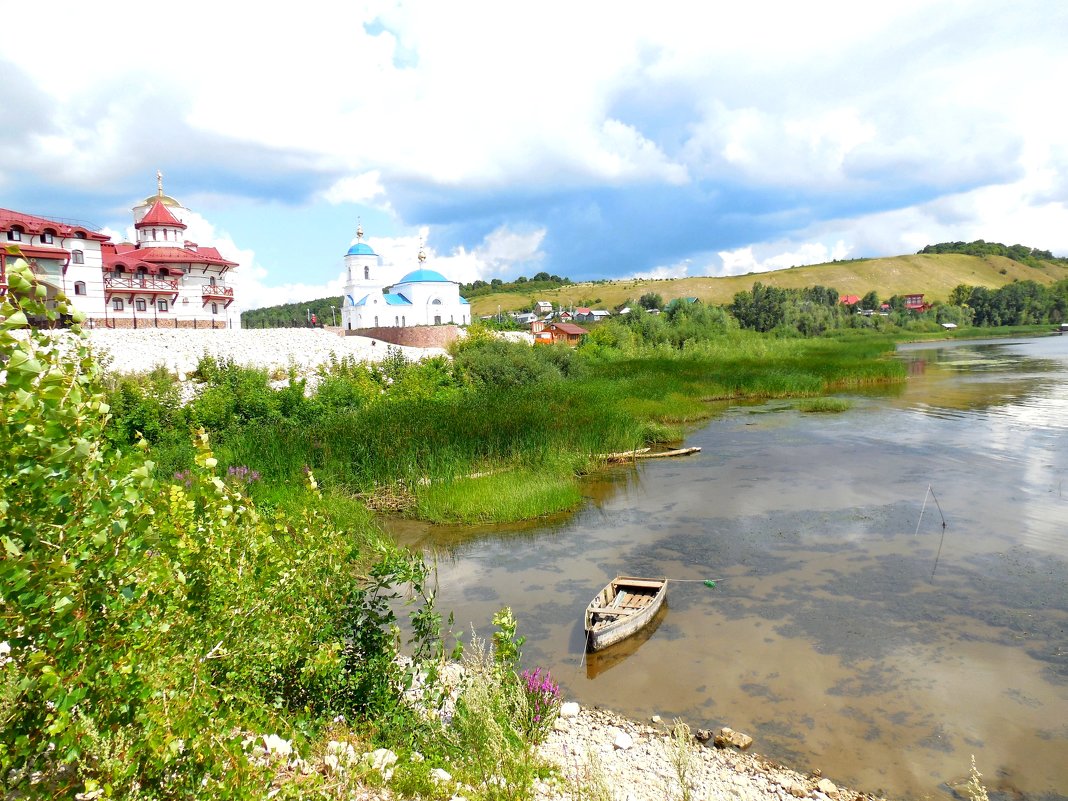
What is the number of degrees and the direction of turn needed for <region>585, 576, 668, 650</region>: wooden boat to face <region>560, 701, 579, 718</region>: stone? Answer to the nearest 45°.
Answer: approximately 45° to its left

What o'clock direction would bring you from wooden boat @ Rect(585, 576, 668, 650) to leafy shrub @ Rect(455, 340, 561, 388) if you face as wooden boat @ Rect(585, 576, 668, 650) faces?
The leafy shrub is roughly at 4 o'clock from the wooden boat.

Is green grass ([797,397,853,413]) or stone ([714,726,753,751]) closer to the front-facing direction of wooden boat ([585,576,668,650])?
the stone

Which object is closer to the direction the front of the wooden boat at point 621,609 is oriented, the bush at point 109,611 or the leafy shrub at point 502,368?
the bush

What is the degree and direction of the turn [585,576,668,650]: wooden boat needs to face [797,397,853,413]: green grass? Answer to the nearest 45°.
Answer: approximately 135° to its right
